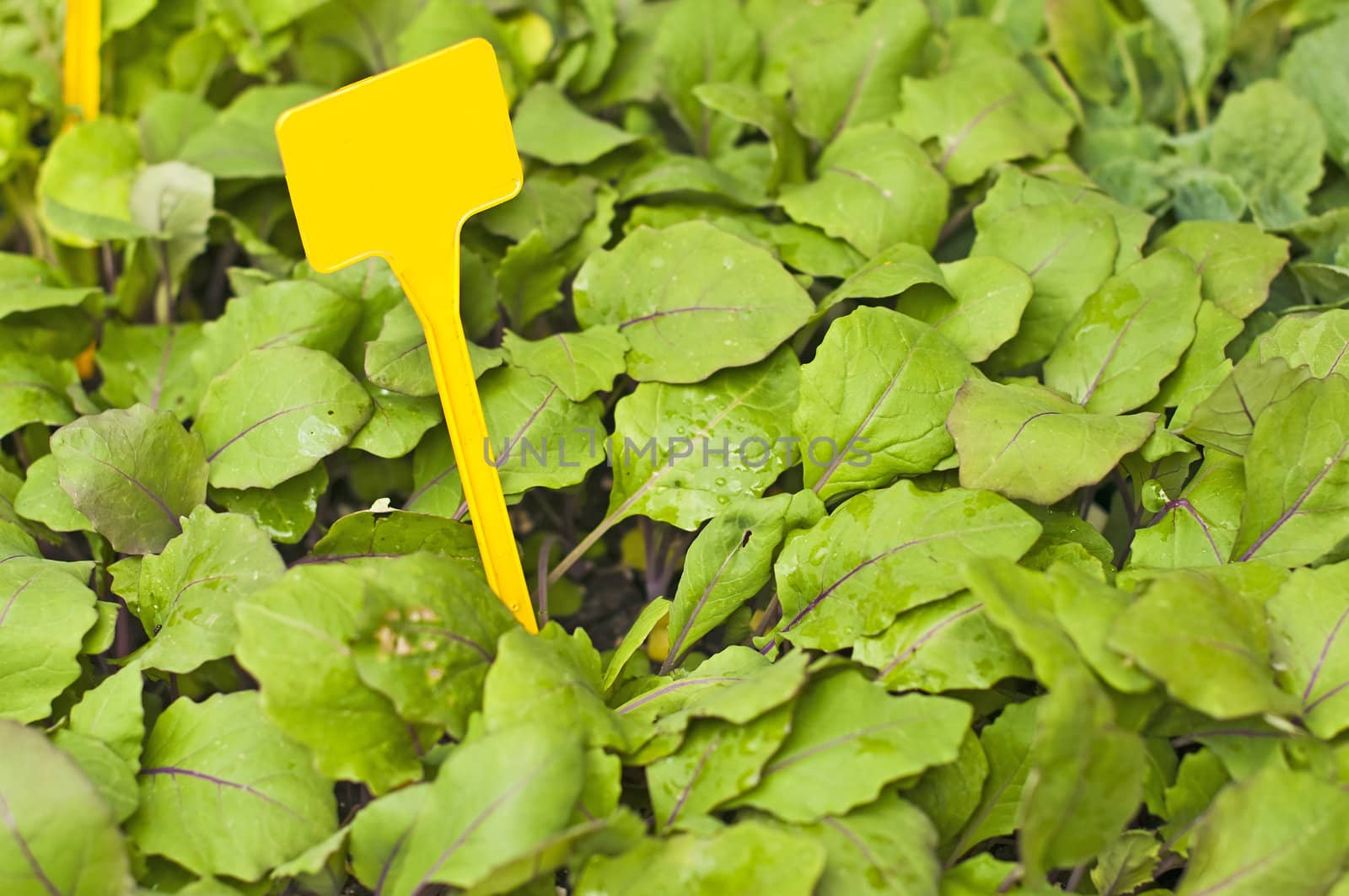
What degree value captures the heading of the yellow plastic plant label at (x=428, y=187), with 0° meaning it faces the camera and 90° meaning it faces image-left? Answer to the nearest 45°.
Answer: approximately 0°

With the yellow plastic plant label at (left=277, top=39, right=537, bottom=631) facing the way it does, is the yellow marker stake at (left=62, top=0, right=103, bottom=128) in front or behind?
behind
